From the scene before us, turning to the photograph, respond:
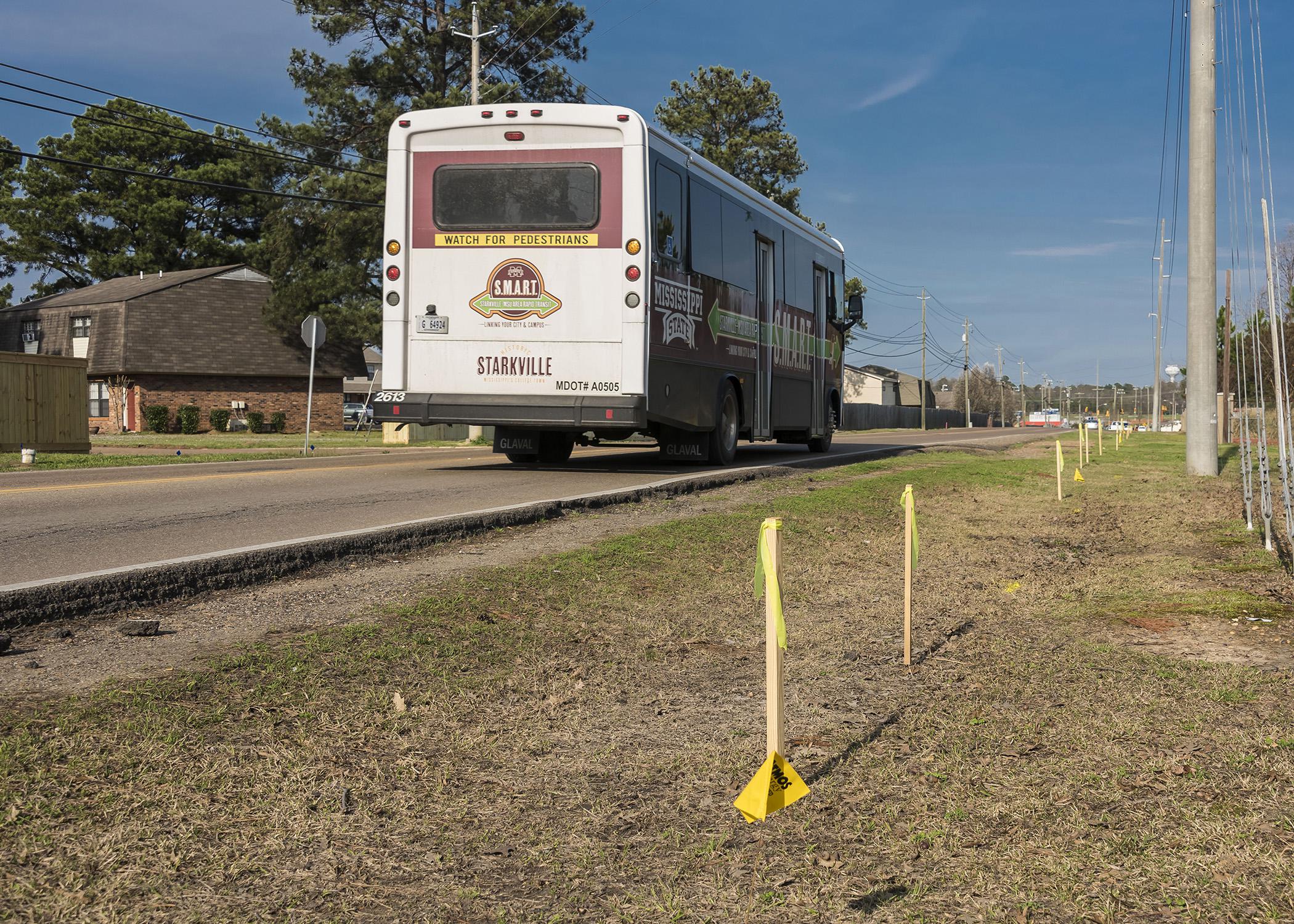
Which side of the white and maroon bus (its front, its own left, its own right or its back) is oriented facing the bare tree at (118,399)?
left

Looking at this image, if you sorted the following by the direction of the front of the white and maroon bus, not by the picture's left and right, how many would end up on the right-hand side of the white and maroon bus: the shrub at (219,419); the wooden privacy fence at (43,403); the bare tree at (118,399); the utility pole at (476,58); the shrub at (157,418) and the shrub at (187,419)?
0

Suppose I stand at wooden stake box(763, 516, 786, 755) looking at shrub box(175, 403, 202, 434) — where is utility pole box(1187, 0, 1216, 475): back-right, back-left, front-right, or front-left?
front-right

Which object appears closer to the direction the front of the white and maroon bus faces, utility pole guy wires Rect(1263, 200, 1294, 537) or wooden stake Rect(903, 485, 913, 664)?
the utility pole guy wires

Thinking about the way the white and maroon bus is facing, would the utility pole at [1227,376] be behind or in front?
in front

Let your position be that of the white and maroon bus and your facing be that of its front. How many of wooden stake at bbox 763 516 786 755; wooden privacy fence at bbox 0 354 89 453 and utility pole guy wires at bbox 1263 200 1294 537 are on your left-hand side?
1

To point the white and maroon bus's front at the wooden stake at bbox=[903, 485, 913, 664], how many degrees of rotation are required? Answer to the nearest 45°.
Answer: approximately 135° to its right

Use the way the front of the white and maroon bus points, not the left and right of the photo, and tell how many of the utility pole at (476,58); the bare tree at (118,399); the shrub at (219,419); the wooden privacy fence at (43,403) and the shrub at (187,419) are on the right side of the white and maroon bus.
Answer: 0

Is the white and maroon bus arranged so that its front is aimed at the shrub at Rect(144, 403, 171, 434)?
no

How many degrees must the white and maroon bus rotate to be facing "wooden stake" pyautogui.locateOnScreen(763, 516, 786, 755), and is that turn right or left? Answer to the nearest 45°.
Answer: approximately 135° to its right

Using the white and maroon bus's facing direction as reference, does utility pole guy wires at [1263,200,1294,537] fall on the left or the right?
on its right

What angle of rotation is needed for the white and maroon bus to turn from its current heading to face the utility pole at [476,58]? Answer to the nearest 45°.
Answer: approximately 45° to its left

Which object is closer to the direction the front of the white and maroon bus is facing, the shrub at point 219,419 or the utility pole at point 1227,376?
the utility pole

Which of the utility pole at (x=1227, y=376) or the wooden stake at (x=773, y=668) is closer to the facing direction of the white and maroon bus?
the utility pole

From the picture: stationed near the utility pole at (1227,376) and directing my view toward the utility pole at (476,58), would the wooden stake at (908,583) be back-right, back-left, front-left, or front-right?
front-left

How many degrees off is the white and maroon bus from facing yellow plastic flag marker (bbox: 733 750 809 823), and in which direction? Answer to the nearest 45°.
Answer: approximately 135° to its right

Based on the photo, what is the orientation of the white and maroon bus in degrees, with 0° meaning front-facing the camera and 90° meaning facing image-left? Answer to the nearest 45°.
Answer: approximately 225°

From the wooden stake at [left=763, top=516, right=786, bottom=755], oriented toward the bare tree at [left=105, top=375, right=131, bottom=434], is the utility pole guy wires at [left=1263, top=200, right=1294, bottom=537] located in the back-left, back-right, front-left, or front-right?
front-right

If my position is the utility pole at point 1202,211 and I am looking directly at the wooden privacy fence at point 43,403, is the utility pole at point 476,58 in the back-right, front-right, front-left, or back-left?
front-right

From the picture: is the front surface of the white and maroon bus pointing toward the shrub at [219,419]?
no

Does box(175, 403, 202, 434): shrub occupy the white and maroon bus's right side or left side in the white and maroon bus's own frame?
on its left
